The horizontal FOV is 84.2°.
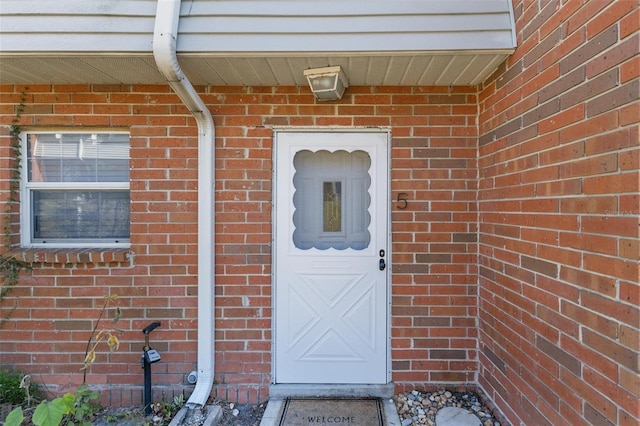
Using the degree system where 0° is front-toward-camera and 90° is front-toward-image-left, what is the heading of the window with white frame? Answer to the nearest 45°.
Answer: approximately 0°

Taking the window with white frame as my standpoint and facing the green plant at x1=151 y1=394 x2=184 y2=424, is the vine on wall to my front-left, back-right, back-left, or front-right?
back-right

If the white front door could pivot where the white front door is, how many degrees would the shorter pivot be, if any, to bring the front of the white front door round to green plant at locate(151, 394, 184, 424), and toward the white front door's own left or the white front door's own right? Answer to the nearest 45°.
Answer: approximately 90° to the white front door's own right

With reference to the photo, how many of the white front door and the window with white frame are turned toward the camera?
2

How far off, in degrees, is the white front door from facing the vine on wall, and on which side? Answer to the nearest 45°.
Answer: approximately 90° to its right

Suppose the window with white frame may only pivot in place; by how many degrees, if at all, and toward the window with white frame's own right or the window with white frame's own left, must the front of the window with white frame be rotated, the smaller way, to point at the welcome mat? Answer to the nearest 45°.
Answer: approximately 45° to the window with white frame's own left

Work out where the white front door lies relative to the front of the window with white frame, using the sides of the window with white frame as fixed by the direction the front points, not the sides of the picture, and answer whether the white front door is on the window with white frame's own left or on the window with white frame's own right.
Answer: on the window with white frame's own left

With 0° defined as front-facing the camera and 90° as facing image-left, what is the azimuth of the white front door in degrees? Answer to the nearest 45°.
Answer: approximately 0°
